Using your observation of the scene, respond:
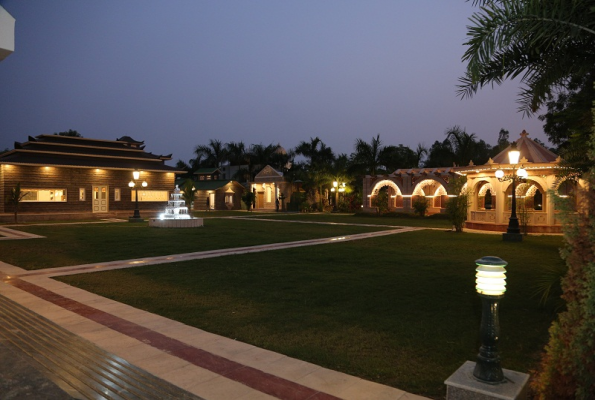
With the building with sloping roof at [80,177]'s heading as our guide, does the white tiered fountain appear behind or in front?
in front

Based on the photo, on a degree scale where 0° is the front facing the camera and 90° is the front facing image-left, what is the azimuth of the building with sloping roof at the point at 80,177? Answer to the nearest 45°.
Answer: approximately 0°

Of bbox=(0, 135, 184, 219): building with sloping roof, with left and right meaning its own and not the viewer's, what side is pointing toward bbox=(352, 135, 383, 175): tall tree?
left

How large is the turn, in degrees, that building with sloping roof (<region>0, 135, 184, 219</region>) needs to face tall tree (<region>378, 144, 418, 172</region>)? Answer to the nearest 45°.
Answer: approximately 90° to its left

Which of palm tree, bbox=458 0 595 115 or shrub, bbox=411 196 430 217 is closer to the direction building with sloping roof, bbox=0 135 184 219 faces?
the palm tree

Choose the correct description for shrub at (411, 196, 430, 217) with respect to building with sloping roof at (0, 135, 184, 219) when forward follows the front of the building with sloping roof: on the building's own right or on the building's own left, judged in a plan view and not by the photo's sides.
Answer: on the building's own left

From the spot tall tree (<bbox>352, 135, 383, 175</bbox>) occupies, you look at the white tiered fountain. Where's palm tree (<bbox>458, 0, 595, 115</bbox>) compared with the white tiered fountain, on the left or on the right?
left

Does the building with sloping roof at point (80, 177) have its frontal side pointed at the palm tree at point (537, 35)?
yes

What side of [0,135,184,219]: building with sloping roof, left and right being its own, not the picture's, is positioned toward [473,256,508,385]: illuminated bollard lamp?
front

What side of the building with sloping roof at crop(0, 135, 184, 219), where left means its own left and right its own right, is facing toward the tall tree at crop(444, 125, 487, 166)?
left

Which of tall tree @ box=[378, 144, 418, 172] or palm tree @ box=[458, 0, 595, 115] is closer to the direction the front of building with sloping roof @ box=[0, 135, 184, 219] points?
the palm tree
